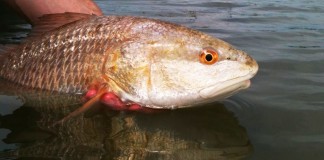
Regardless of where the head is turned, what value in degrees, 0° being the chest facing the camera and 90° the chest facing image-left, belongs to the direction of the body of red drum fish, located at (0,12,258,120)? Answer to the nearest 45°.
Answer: approximately 270°
